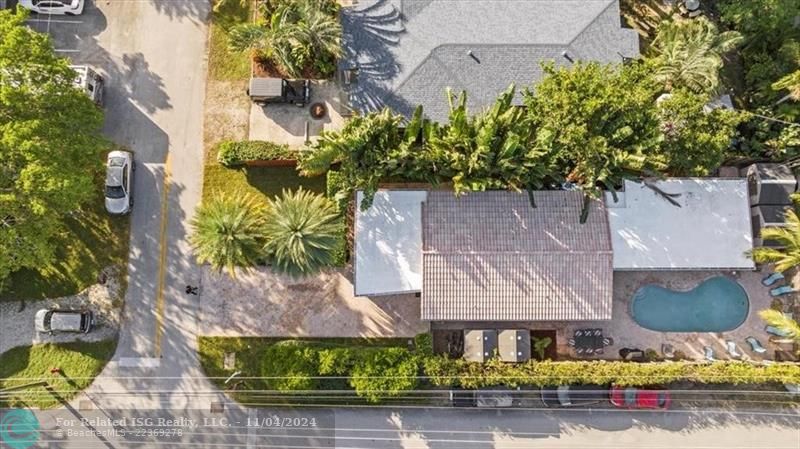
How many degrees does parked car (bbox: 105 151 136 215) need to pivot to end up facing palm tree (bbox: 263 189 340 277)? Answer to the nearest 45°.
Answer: approximately 45° to its left

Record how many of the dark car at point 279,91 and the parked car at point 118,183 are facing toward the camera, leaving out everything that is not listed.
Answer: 1

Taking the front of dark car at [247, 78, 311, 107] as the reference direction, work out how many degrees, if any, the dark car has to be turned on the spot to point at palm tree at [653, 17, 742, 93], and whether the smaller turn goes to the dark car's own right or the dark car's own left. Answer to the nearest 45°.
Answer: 0° — it already faces it

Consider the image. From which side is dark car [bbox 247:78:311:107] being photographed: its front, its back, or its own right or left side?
right

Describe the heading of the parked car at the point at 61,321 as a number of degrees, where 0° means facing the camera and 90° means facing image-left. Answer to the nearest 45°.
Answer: approximately 90°

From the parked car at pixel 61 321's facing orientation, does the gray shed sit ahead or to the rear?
to the rear

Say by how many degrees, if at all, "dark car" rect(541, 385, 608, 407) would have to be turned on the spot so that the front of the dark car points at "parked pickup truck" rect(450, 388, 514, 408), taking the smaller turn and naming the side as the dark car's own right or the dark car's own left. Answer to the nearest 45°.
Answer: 0° — it already faces it

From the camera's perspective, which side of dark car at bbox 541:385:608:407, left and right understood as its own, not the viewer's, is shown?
left

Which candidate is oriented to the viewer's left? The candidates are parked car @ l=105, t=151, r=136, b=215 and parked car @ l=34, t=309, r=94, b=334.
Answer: parked car @ l=34, t=309, r=94, b=334
